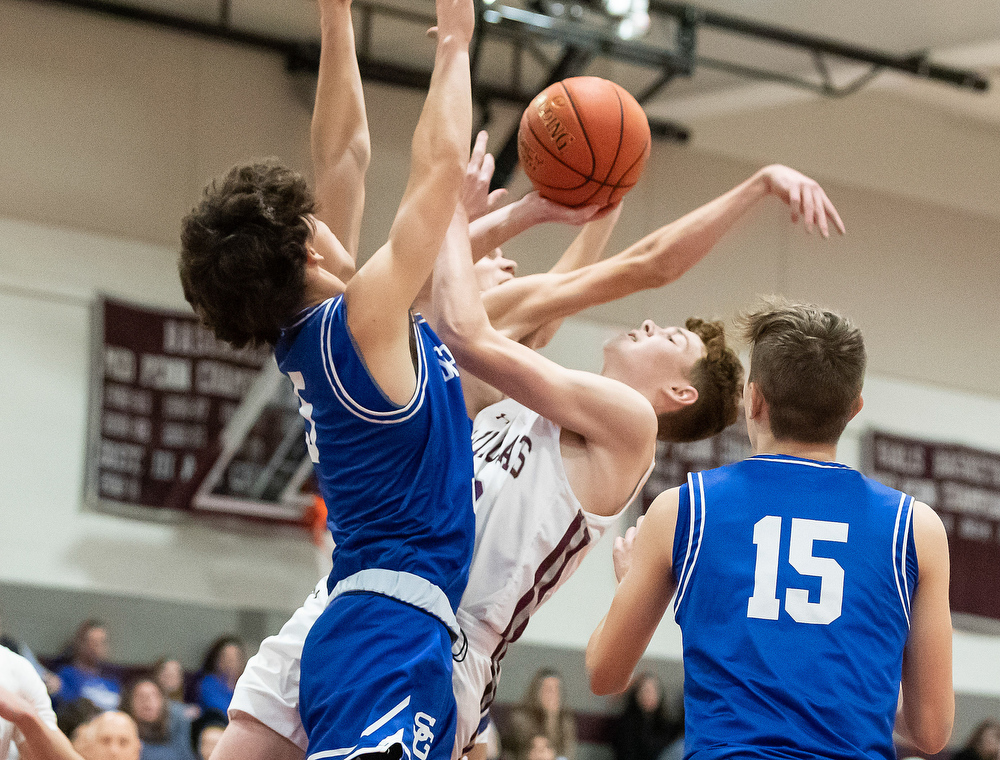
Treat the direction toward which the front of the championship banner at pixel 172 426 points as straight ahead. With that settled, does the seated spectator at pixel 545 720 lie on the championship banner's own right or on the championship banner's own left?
on the championship banner's own left

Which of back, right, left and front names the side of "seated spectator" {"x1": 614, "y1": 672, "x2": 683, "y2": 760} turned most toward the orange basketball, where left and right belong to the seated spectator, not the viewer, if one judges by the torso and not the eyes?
front

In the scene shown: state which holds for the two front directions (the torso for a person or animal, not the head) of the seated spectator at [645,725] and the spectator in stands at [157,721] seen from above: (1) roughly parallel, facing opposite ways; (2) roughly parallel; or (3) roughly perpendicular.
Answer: roughly parallel

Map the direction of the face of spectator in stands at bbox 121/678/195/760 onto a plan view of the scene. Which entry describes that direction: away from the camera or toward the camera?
toward the camera

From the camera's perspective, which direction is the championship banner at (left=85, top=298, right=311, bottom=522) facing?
toward the camera

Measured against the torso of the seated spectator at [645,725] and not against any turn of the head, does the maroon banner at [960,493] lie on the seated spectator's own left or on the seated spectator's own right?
on the seated spectator's own left

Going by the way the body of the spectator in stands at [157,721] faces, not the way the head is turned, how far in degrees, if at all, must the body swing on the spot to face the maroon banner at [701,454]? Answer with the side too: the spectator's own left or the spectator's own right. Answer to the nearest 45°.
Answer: approximately 135° to the spectator's own left

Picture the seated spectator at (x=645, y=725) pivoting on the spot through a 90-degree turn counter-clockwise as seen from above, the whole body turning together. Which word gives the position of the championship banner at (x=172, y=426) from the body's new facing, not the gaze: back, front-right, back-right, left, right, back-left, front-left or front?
back

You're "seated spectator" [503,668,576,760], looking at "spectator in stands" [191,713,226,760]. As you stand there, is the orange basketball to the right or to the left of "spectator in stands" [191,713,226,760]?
left

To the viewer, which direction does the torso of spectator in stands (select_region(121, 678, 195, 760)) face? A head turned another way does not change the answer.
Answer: toward the camera

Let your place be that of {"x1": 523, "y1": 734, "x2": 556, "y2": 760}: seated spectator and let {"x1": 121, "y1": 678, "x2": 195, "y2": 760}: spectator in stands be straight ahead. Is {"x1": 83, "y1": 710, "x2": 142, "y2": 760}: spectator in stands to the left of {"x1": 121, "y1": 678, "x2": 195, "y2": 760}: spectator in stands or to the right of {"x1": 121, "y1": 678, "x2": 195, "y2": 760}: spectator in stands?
left

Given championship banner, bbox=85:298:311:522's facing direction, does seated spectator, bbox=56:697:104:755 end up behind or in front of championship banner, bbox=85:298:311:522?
in front

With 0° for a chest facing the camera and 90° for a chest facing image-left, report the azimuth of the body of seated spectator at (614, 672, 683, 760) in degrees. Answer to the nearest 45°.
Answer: approximately 0°
